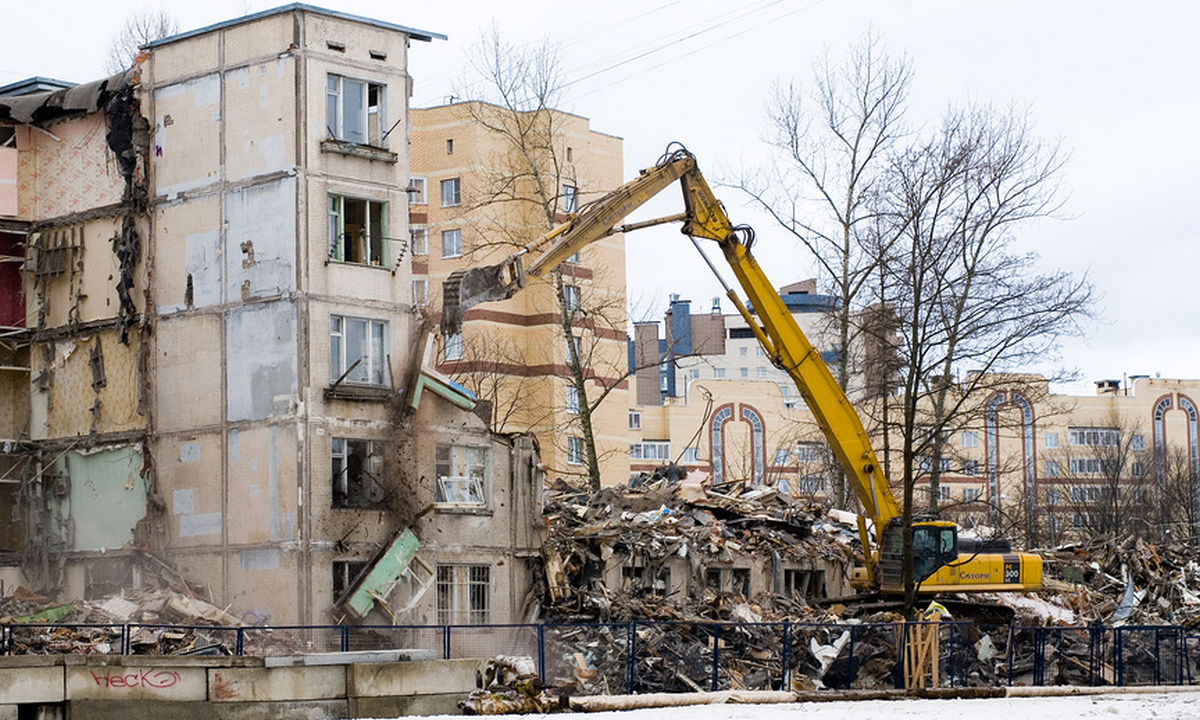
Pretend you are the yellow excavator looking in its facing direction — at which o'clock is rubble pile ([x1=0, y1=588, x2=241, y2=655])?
The rubble pile is roughly at 11 o'clock from the yellow excavator.

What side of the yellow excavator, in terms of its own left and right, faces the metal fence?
left

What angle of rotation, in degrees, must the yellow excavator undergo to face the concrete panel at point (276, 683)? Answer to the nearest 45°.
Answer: approximately 45° to its left

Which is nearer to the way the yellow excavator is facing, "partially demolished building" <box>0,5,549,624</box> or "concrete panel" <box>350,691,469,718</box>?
the partially demolished building

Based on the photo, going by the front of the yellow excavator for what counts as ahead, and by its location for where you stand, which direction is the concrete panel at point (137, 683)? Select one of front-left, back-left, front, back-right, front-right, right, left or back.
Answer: front-left

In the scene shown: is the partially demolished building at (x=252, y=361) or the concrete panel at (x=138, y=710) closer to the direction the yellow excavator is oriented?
the partially demolished building

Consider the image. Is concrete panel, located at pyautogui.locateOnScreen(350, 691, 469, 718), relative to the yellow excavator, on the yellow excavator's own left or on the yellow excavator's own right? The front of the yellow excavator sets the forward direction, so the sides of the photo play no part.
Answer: on the yellow excavator's own left

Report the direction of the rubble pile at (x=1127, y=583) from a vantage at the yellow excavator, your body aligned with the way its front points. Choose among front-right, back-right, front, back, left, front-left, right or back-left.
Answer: back-right

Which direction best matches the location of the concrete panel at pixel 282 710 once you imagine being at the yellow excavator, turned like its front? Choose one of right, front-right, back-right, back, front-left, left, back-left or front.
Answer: front-left

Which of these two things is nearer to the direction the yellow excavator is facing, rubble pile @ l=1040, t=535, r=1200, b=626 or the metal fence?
the metal fence

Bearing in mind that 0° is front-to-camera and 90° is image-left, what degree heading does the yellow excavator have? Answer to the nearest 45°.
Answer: approximately 90°

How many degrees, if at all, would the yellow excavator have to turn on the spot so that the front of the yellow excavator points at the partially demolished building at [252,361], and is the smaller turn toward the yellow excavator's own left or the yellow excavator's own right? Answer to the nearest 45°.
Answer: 0° — it already faces it
